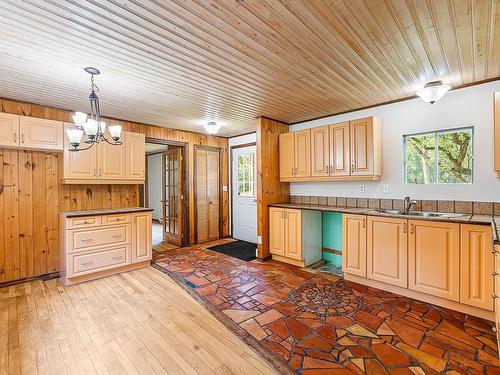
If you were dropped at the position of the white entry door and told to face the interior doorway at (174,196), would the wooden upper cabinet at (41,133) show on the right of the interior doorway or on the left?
left

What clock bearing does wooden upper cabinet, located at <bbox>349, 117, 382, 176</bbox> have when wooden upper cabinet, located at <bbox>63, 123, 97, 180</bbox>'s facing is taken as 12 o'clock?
wooden upper cabinet, located at <bbox>349, 117, 382, 176</bbox> is roughly at 10 o'clock from wooden upper cabinet, located at <bbox>63, 123, 97, 180</bbox>.

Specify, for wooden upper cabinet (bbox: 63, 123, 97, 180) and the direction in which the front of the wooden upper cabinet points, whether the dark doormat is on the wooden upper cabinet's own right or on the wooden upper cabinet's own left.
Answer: on the wooden upper cabinet's own left

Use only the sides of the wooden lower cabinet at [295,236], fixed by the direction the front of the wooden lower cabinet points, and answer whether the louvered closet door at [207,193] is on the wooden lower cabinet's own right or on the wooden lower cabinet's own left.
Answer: on the wooden lower cabinet's own right

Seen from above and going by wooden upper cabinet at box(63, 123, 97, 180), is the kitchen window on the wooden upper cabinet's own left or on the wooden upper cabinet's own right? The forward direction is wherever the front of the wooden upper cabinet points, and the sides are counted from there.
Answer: on the wooden upper cabinet's own left

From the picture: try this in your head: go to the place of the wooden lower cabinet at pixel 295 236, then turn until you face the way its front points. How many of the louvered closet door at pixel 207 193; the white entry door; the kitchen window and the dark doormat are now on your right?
3
